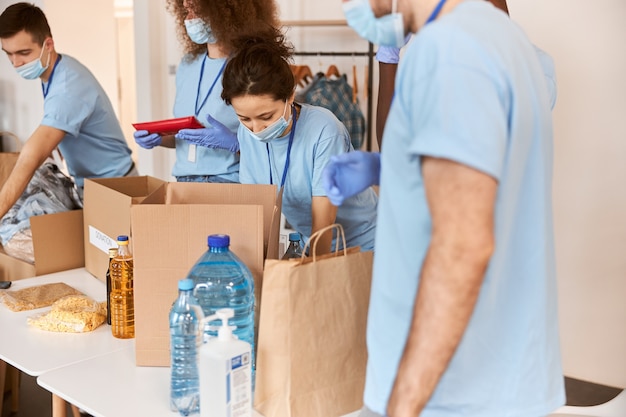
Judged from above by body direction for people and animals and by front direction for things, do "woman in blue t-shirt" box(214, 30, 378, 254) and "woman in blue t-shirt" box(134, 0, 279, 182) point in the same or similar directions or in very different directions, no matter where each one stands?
same or similar directions

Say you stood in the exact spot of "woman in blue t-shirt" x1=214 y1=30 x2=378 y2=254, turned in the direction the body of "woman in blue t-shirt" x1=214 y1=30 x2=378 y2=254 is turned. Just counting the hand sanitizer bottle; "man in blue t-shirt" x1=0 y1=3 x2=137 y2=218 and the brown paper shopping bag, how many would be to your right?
1

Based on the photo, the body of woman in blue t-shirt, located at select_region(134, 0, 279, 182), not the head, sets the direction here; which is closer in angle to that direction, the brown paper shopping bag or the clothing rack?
the brown paper shopping bag

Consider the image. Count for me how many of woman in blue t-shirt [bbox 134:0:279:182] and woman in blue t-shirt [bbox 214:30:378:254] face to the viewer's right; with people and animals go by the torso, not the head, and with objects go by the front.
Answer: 0

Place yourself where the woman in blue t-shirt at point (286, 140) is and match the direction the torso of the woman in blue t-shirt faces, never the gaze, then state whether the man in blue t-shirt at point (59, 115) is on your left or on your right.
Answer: on your right

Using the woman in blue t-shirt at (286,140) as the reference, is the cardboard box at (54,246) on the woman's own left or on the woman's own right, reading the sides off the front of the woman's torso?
on the woman's own right

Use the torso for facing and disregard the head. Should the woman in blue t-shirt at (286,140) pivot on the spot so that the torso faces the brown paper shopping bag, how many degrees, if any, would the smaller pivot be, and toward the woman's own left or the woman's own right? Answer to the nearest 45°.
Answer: approximately 45° to the woman's own left

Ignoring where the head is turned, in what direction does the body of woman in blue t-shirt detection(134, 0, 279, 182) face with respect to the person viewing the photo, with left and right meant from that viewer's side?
facing the viewer and to the left of the viewer

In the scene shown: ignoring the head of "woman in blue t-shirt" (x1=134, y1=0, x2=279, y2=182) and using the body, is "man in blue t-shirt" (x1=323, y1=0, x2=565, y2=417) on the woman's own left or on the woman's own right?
on the woman's own left

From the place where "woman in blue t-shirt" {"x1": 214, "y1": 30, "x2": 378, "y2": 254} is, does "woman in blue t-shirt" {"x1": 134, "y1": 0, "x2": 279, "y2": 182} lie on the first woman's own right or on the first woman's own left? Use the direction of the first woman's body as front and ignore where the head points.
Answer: on the first woman's own right
